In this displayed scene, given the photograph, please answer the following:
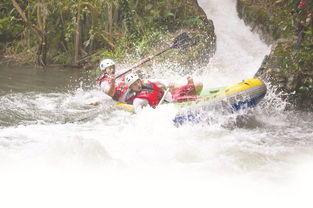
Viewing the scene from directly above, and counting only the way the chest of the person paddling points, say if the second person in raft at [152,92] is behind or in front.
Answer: in front
